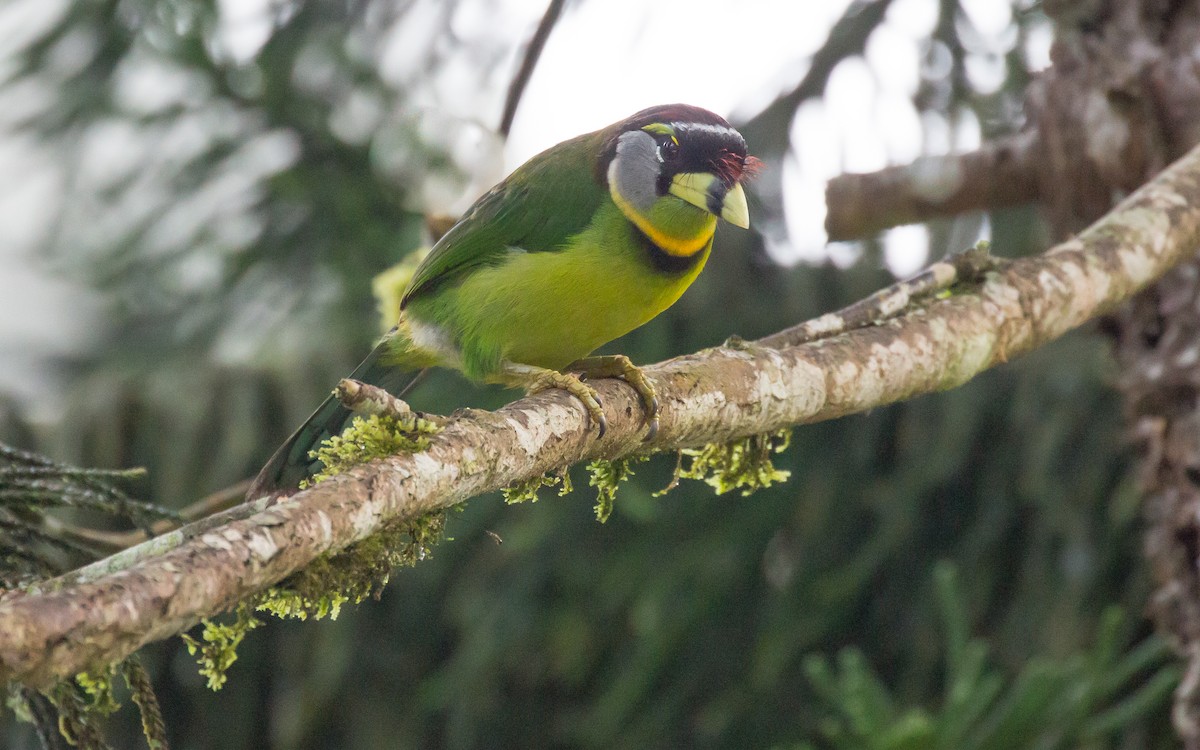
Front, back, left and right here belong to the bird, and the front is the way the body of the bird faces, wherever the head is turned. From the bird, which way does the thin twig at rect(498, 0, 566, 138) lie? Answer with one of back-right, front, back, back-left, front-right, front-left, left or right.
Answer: back-left

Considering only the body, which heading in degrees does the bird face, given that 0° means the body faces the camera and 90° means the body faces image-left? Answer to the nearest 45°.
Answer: approximately 315°
